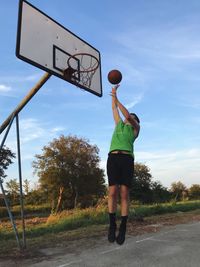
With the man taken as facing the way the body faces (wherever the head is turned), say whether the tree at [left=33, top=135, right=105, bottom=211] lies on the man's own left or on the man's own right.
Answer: on the man's own right
